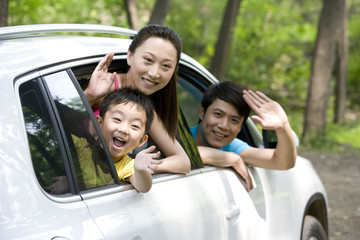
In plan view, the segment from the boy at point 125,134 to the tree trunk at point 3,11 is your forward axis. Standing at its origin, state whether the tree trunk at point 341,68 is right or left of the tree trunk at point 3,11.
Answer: right

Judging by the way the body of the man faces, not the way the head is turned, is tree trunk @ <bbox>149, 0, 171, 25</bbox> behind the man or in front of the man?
behind

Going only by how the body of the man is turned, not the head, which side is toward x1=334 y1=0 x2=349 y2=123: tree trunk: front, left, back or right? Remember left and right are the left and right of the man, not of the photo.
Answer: back

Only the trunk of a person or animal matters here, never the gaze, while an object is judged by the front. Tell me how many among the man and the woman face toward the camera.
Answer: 2

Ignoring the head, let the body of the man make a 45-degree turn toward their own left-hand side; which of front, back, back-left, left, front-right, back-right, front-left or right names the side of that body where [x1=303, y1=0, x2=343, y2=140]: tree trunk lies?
back-left

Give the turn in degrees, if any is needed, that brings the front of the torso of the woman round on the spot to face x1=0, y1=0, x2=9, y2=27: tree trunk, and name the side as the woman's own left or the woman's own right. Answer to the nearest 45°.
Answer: approximately 135° to the woman's own right

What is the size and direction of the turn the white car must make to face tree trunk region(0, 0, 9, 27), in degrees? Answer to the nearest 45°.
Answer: approximately 45° to its left

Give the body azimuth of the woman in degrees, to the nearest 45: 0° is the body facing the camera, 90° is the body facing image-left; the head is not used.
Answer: approximately 0°

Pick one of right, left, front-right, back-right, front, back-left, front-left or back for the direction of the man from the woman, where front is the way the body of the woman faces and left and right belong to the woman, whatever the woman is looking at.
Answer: back-left

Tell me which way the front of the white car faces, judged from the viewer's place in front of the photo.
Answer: facing away from the viewer and to the right of the viewer

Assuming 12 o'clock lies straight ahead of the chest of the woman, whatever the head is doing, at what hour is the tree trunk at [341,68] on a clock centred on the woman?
The tree trunk is roughly at 7 o'clock from the woman.

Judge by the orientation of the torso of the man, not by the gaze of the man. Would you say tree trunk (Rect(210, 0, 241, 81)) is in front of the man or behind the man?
behind

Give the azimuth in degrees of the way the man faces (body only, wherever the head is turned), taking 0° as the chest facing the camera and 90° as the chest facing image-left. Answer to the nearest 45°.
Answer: approximately 0°
